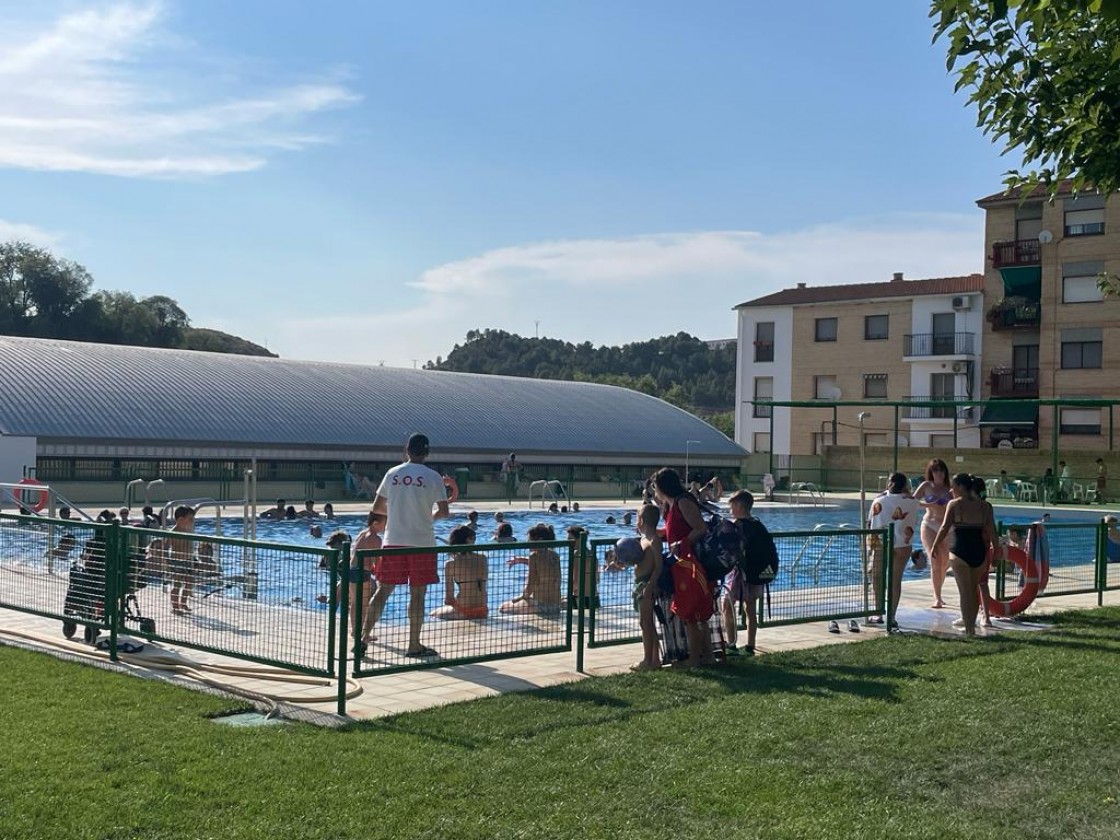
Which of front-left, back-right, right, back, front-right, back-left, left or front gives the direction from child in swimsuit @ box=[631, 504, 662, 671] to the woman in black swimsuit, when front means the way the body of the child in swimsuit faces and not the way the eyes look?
back-right

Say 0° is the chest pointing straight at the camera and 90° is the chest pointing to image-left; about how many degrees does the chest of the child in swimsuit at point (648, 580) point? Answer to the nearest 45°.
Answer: approximately 90°

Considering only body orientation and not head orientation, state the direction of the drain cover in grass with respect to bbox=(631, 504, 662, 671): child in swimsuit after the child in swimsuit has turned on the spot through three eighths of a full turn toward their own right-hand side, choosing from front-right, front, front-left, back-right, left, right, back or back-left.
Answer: back

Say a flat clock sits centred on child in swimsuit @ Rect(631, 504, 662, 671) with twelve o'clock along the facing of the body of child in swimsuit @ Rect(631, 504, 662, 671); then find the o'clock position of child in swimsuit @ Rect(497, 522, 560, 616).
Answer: child in swimsuit @ Rect(497, 522, 560, 616) is roughly at 2 o'clock from child in swimsuit @ Rect(631, 504, 662, 671).

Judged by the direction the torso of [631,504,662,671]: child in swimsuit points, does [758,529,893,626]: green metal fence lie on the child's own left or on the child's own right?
on the child's own right

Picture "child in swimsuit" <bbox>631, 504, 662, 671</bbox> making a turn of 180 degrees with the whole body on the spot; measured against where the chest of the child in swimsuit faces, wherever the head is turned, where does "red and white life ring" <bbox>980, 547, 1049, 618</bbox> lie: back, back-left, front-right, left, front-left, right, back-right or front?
front-left

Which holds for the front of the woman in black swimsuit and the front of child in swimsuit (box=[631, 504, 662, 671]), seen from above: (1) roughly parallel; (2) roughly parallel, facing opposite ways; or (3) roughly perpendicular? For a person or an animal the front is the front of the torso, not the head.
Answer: roughly perpendicular

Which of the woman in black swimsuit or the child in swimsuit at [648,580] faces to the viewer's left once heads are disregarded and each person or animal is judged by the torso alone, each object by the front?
the child in swimsuit
